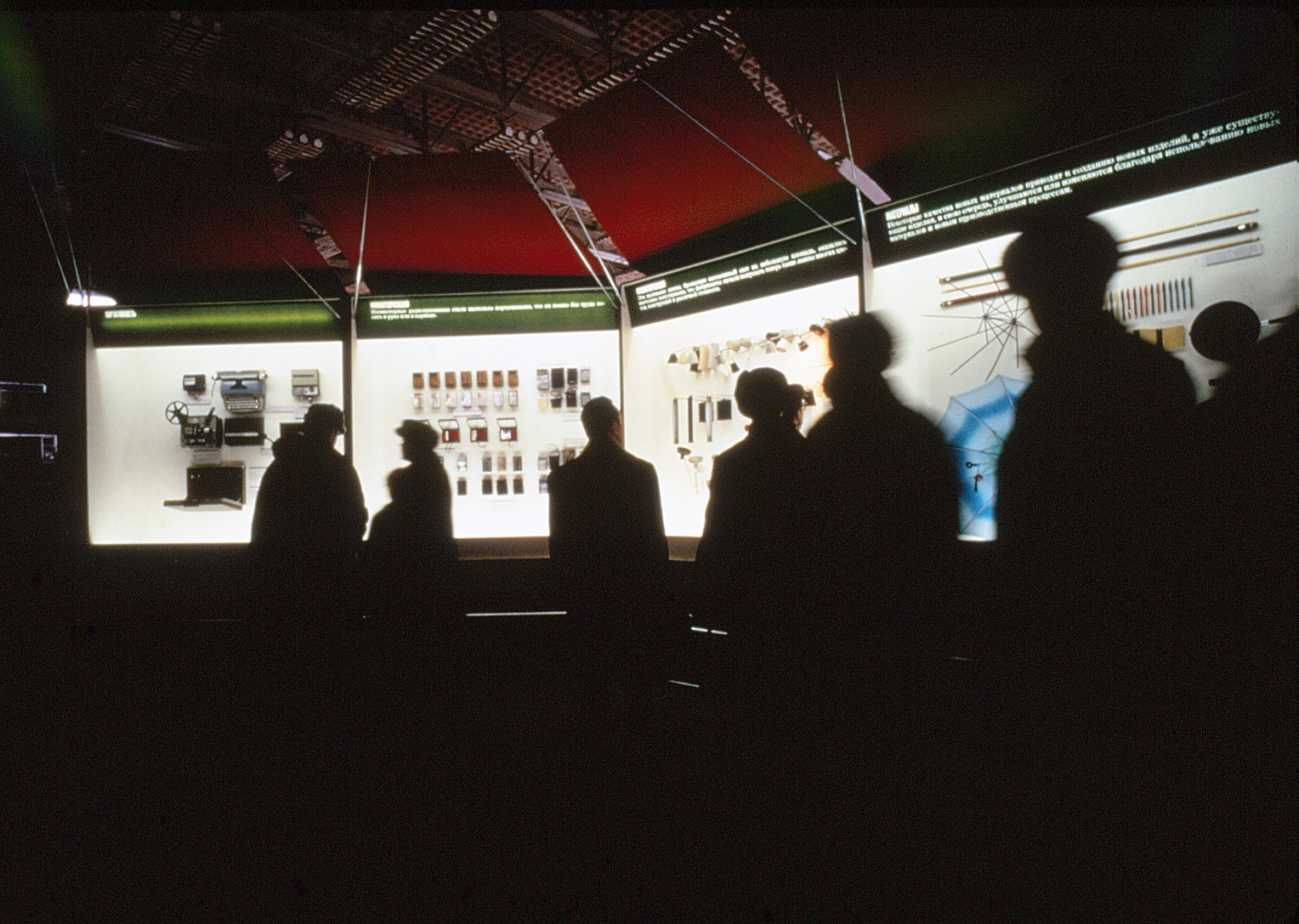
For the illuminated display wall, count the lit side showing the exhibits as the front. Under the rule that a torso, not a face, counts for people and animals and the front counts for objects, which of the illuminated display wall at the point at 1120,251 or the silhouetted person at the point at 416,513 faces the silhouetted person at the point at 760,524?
the illuminated display wall

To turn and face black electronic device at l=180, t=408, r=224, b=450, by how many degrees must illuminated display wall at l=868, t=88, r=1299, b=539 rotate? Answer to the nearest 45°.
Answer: approximately 45° to its right

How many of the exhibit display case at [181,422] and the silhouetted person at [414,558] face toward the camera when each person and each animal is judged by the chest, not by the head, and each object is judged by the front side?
1

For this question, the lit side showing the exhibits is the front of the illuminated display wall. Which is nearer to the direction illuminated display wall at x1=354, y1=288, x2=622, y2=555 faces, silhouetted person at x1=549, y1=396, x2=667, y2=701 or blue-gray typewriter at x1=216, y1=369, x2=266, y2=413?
the silhouetted person

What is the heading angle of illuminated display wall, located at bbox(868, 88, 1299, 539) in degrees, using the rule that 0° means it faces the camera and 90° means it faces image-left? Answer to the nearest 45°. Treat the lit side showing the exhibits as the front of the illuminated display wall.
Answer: approximately 45°
